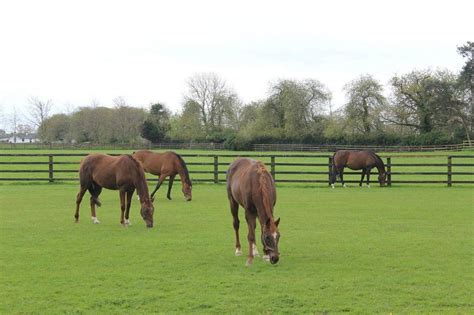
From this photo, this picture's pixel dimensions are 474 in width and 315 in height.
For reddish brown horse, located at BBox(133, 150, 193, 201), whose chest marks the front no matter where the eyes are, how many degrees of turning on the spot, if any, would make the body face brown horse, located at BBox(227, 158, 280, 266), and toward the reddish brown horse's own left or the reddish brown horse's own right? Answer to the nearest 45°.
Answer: approximately 90° to the reddish brown horse's own right

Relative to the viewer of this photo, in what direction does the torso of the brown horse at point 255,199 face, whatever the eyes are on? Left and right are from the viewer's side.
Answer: facing the viewer and to the right of the viewer

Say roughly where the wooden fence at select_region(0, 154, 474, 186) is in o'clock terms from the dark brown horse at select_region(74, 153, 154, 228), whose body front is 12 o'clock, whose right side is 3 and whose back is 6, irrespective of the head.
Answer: The wooden fence is roughly at 10 o'clock from the dark brown horse.

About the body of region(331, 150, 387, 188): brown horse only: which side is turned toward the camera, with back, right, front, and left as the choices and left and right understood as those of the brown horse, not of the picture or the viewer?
right

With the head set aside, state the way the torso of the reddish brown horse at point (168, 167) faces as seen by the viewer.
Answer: to the viewer's right

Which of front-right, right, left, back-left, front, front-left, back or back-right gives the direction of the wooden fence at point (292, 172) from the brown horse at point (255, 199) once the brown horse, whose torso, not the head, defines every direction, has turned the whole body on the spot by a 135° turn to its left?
front

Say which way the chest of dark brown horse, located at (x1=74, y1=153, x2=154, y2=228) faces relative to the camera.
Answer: to the viewer's right

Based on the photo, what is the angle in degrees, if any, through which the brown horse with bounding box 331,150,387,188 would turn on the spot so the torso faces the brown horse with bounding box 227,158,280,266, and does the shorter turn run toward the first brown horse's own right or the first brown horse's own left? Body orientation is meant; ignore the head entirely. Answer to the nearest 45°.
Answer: approximately 90° to the first brown horse's own right

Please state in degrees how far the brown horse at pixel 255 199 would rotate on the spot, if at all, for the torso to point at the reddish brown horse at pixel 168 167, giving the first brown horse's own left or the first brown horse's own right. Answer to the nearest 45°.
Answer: approximately 135° to the first brown horse's own left
